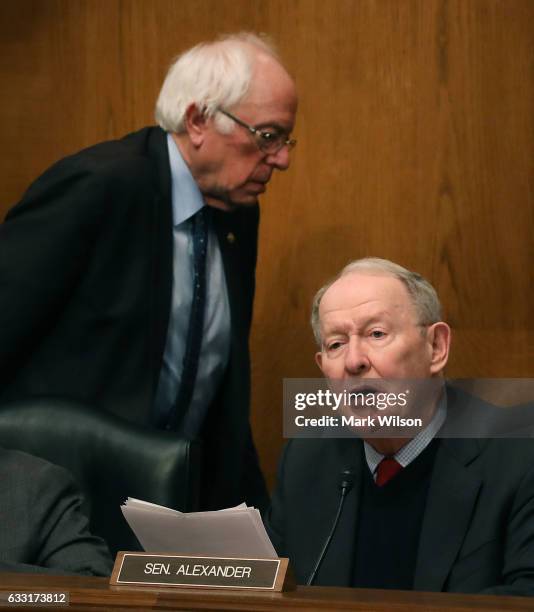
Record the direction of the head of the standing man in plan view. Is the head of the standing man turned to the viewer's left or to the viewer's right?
to the viewer's right

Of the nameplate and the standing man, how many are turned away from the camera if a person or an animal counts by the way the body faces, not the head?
0

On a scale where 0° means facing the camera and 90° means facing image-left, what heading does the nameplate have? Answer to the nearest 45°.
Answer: approximately 0°

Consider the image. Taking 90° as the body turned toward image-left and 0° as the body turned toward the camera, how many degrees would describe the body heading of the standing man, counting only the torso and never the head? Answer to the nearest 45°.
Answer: approximately 315°

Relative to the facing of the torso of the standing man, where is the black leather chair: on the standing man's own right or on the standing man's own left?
on the standing man's own right

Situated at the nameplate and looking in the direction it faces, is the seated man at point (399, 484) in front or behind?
behind

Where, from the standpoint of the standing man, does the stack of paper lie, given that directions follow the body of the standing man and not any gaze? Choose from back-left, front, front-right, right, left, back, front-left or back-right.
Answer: front-right

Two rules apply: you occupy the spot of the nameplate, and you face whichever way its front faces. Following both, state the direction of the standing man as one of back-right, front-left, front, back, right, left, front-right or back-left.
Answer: back
